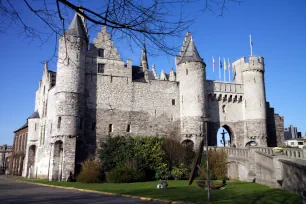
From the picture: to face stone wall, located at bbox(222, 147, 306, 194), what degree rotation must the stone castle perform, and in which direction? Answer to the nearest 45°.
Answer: approximately 45° to its left

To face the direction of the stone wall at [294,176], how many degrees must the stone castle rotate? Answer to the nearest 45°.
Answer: approximately 45° to its left

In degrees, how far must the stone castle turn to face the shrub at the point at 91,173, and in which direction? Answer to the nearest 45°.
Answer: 0° — it already faces it

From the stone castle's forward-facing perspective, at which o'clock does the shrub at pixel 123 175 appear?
The shrub is roughly at 12 o'clock from the stone castle.

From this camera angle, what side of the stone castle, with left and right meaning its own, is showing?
front

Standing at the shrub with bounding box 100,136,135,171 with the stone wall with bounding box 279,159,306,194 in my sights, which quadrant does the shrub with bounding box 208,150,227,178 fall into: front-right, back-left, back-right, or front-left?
front-left
